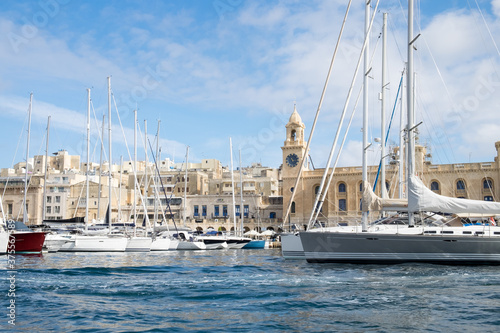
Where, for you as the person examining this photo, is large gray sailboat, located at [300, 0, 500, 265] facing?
facing to the left of the viewer
